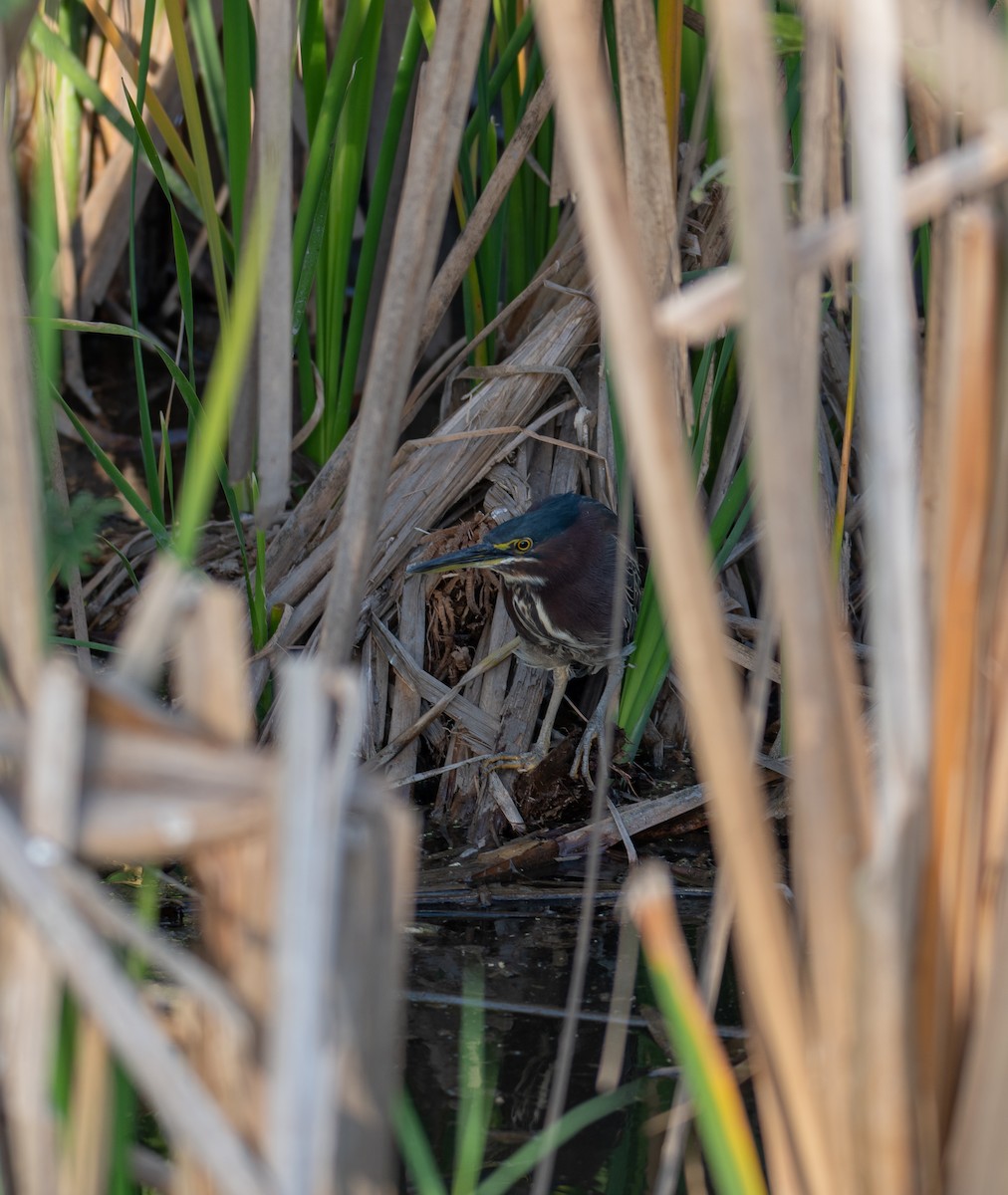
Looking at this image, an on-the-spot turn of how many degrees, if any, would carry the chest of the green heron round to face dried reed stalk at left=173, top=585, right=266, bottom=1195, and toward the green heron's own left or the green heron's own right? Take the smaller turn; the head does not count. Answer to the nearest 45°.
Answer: approximately 45° to the green heron's own left

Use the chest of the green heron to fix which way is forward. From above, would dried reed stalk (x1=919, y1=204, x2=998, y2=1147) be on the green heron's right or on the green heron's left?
on the green heron's left

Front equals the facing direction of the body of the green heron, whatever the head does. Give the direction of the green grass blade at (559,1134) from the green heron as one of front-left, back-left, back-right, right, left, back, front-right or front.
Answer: front-left

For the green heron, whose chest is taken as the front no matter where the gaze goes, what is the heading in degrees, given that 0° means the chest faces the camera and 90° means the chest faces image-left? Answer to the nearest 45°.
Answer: approximately 45°
